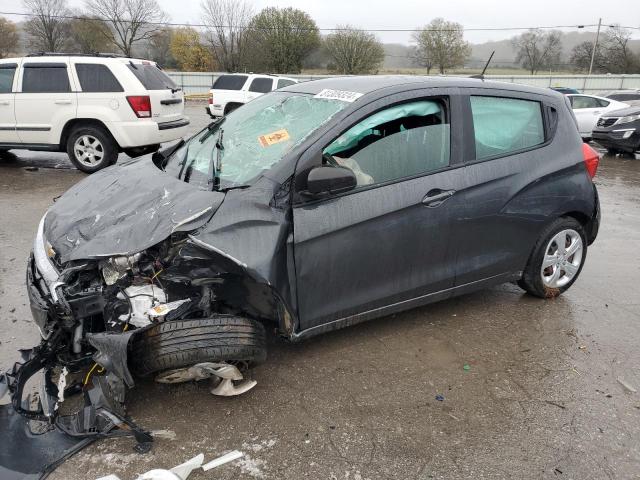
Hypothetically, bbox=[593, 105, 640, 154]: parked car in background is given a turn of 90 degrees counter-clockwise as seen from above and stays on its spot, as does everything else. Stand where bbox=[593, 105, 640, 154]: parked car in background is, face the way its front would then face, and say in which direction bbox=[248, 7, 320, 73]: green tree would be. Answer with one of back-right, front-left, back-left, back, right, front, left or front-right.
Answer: back

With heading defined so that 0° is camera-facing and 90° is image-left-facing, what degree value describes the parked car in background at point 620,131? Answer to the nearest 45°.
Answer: approximately 45°

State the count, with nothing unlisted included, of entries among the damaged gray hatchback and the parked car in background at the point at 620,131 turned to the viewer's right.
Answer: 0

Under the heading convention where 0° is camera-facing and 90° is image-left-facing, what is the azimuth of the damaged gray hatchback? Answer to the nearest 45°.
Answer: approximately 45°

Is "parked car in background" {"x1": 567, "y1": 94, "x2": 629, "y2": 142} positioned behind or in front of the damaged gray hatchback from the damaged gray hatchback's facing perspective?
behind
